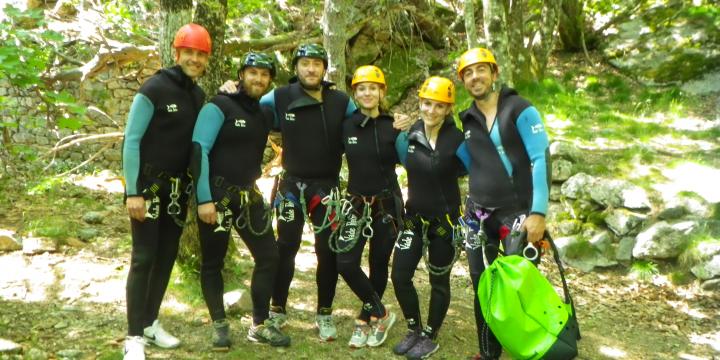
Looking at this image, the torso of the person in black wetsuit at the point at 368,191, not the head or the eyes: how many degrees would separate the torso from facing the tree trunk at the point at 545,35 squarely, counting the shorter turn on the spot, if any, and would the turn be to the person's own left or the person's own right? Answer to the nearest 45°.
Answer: approximately 135° to the person's own left

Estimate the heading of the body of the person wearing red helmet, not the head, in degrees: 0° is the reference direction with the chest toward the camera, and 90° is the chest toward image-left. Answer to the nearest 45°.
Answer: approximately 315°

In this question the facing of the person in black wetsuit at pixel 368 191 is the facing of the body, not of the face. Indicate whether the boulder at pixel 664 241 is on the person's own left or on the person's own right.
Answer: on the person's own left

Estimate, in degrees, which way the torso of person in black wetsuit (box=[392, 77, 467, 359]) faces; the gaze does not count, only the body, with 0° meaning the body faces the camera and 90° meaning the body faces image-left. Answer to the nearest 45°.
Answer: approximately 0°

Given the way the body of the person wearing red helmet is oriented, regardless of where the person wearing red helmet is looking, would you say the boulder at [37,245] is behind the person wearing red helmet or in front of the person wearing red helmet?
behind

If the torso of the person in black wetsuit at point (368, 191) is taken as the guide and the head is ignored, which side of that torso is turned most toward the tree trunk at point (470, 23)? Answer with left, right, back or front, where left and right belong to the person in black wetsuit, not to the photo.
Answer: back
